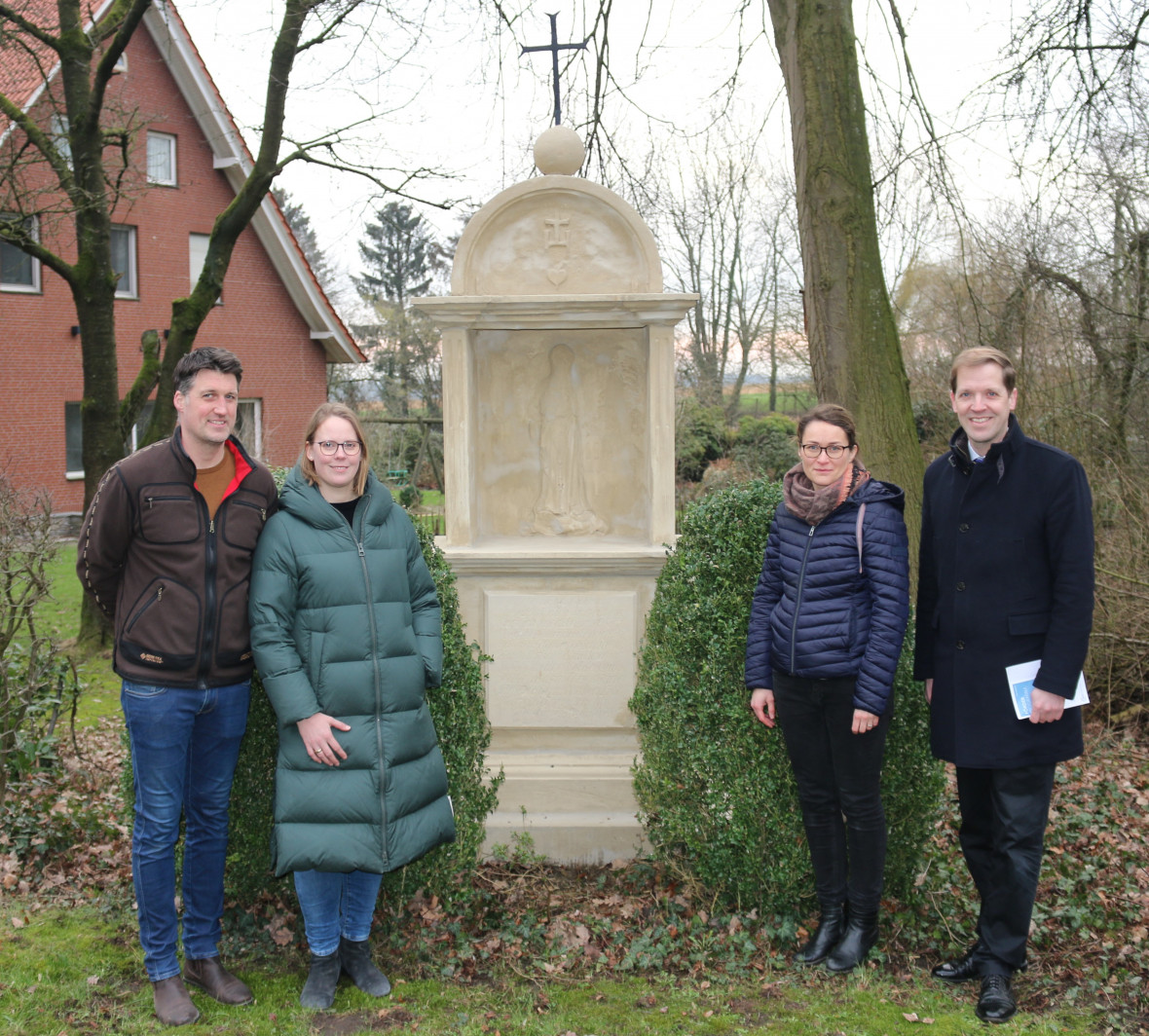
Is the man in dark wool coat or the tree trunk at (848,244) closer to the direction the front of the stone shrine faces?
the man in dark wool coat

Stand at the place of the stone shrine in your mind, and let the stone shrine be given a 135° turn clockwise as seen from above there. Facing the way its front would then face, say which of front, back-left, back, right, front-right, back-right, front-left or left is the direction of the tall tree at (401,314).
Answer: front-right

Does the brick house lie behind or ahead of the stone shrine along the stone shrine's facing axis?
behind

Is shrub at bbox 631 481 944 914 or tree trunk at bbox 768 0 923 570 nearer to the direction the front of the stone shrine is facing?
the shrub

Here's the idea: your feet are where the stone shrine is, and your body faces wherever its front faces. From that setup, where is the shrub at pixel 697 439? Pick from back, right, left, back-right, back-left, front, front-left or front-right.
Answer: back

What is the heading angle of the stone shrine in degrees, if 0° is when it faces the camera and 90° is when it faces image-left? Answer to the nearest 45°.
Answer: approximately 0°

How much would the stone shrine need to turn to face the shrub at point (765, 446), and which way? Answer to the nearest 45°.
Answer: approximately 180°

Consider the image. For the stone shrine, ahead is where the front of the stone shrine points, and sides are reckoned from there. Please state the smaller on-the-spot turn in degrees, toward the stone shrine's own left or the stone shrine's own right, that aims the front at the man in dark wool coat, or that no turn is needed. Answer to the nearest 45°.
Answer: approximately 45° to the stone shrine's own left

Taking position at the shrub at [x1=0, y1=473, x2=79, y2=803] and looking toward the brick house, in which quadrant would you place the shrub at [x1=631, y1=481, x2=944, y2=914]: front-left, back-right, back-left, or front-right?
back-right

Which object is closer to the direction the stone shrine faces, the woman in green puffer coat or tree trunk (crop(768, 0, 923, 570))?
the woman in green puffer coat
